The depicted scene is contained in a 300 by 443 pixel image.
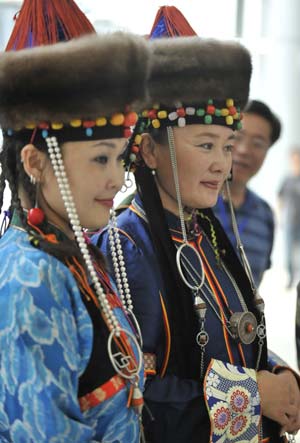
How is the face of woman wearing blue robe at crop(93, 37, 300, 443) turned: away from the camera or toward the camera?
toward the camera

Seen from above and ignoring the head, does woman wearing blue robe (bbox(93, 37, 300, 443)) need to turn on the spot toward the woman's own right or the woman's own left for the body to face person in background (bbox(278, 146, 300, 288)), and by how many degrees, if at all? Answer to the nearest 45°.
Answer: approximately 135° to the woman's own left

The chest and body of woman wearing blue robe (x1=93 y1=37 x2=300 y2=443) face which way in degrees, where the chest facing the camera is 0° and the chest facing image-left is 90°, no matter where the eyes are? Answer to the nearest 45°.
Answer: approximately 315°

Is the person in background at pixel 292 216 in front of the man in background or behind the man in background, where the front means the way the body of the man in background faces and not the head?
behind

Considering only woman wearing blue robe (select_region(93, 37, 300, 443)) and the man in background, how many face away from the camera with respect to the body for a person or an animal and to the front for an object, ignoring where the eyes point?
0

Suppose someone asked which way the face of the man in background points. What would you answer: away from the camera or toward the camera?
toward the camera

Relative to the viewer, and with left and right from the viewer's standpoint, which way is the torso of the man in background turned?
facing the viewer and to the left of the viewer
